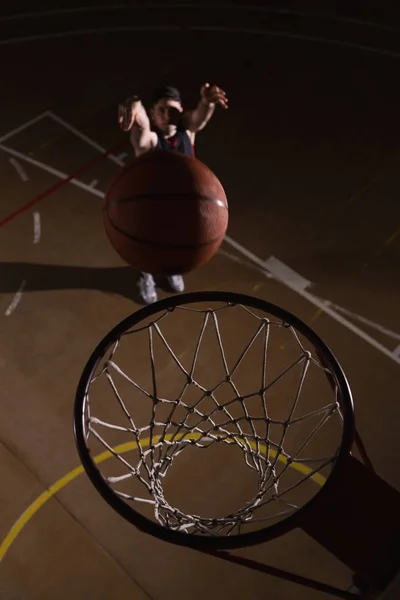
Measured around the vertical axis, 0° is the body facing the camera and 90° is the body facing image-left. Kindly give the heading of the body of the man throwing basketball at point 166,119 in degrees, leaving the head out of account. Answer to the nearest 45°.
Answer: approximately 0°
